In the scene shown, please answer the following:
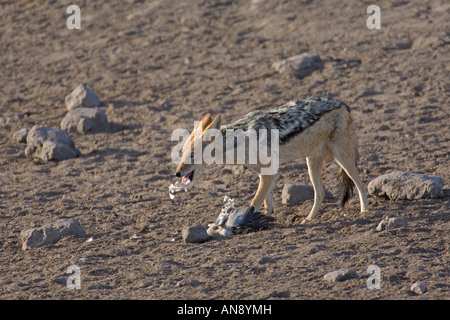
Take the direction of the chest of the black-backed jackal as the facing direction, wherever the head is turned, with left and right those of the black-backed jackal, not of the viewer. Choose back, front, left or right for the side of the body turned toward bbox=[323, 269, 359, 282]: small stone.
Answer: left

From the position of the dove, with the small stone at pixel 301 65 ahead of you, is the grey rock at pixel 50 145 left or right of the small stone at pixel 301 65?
left

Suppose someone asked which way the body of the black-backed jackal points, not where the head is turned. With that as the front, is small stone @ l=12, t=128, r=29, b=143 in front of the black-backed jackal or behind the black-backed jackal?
in front

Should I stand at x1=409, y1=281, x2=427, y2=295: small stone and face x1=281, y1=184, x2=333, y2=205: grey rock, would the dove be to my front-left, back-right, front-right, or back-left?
front-left

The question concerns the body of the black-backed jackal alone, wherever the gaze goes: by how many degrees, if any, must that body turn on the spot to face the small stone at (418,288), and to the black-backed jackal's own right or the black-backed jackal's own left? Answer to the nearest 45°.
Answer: approximately 90° to the black-backed jackal's own left

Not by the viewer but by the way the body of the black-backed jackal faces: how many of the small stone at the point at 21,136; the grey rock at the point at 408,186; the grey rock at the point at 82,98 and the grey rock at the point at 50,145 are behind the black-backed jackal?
1

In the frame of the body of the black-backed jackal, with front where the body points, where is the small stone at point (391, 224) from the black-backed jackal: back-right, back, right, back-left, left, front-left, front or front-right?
back-left

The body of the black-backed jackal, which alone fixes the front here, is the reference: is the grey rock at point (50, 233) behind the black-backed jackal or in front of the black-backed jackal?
in front

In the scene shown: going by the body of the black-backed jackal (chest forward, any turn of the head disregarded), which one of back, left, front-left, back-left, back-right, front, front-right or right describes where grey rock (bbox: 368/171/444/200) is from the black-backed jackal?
back

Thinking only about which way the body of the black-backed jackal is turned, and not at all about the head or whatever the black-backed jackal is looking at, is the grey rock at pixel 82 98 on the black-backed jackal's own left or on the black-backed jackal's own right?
on the black-backed jackal's own right

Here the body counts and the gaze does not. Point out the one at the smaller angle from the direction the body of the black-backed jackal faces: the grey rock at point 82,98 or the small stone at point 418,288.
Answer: the grey rock

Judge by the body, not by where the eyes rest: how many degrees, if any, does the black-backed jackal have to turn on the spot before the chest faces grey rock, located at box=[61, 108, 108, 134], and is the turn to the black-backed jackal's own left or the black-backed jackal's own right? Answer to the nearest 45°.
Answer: approximately 45° to the black-backed jackal's own right

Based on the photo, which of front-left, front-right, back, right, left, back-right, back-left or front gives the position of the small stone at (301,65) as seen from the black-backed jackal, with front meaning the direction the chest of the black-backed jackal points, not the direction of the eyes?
right

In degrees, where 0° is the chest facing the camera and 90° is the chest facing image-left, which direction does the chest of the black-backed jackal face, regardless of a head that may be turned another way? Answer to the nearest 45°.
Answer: approximately 90°
